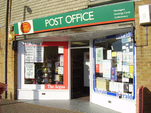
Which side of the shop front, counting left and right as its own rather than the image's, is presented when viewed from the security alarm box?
left

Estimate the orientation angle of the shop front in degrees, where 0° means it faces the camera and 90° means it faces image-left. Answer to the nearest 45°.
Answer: approximately 45°
